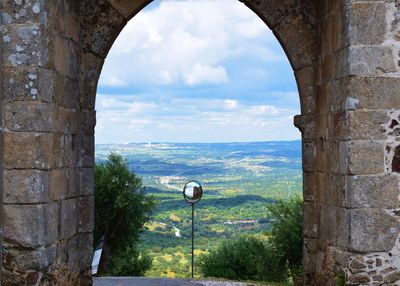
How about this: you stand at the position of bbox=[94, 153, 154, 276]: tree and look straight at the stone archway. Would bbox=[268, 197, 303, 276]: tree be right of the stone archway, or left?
left

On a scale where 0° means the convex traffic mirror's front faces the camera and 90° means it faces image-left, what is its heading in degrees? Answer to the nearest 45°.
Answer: approximately 0°

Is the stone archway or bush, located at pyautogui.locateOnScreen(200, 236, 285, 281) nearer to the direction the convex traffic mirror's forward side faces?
the stone archway

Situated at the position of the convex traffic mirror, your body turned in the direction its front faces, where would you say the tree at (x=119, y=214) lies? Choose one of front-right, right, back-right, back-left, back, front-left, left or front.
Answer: back-right

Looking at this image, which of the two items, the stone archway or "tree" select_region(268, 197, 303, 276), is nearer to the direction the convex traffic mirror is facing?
the stone archway

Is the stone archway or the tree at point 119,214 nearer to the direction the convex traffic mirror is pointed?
the stone archway

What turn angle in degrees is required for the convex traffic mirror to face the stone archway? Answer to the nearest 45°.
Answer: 0° — it already faces it

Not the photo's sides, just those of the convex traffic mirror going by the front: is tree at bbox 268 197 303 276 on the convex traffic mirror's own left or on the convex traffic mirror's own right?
on the convex traffic mirror's own left
